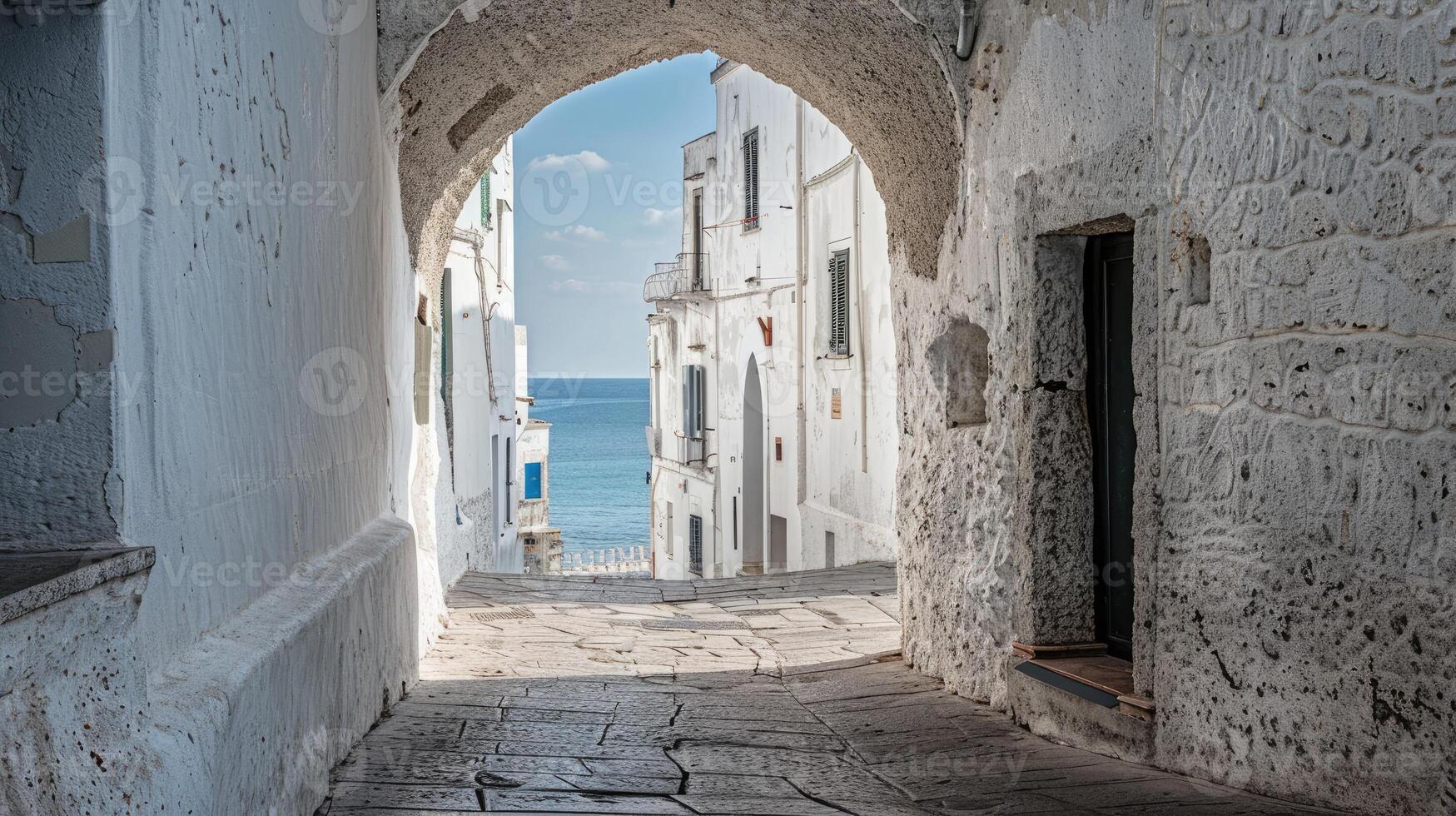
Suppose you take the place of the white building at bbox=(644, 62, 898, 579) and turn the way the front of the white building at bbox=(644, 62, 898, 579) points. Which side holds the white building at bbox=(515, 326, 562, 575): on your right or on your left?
on your right

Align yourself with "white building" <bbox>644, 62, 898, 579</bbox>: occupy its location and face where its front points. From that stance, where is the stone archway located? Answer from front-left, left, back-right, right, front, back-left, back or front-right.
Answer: front-left

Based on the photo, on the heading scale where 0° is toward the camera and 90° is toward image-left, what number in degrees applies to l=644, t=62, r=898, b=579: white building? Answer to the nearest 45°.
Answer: approximately 45°

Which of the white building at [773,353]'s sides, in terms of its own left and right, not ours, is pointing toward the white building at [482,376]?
front

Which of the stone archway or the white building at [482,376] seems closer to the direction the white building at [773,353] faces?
the white building
